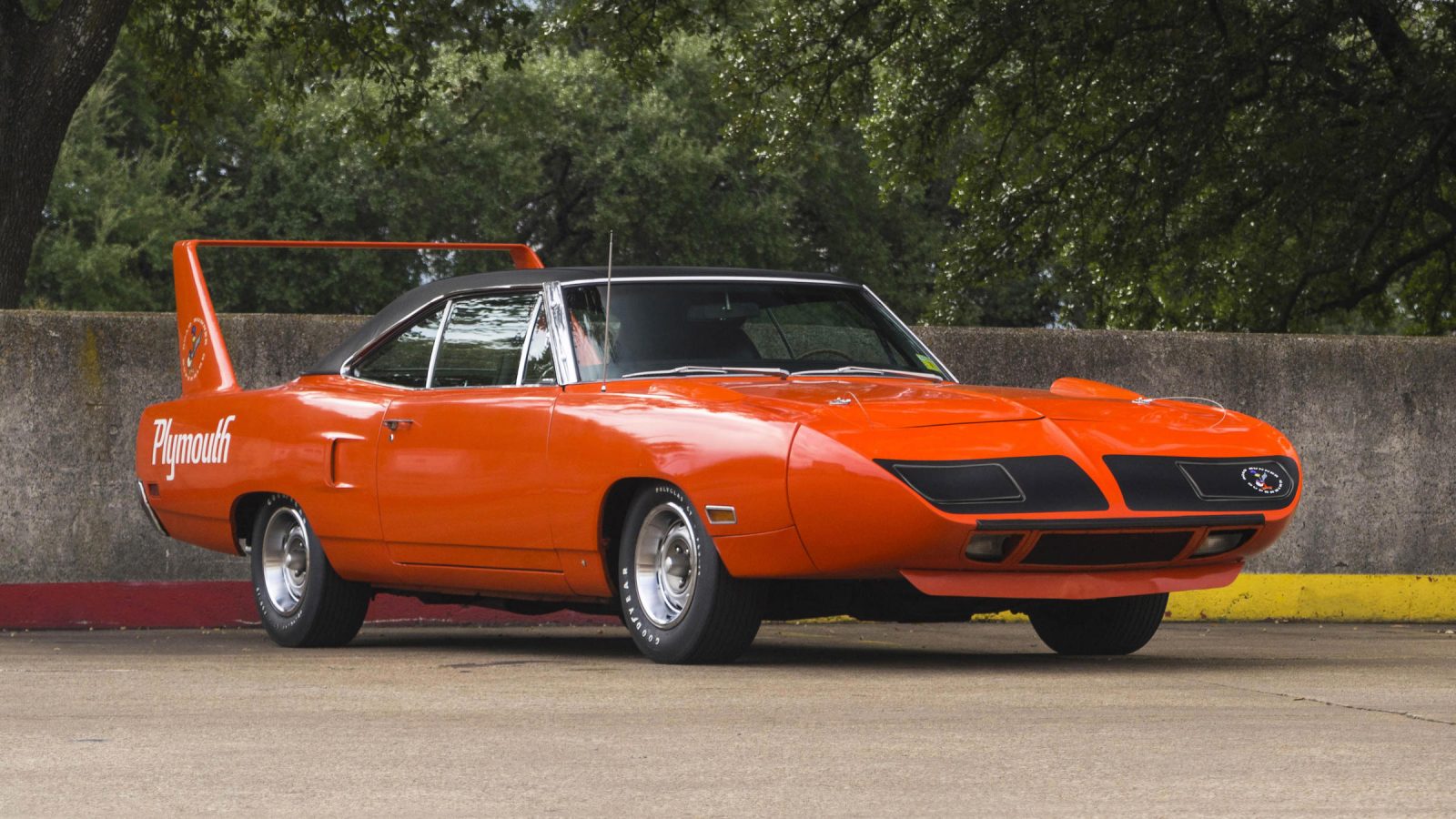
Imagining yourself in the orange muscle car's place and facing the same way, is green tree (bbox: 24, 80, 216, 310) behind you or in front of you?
behind

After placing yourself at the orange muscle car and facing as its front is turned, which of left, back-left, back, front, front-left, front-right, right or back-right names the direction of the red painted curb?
back

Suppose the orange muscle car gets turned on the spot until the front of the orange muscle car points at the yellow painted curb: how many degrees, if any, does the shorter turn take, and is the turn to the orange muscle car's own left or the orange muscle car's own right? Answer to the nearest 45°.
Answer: approximately 90° to the orange muscle car's own left

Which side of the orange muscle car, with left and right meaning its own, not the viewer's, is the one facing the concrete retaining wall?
left

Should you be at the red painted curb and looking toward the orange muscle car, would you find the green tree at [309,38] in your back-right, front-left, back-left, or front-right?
back-left

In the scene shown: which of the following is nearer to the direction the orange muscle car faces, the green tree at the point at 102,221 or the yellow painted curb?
the yellow painted curb

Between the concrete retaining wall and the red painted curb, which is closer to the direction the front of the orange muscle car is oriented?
the concrete retaining wall

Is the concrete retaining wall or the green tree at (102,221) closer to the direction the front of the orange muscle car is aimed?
the concrete retaining wall

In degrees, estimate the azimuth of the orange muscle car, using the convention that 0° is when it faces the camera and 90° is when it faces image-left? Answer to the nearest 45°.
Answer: approximately 315°

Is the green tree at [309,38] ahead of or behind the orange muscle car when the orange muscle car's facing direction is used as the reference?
behind
